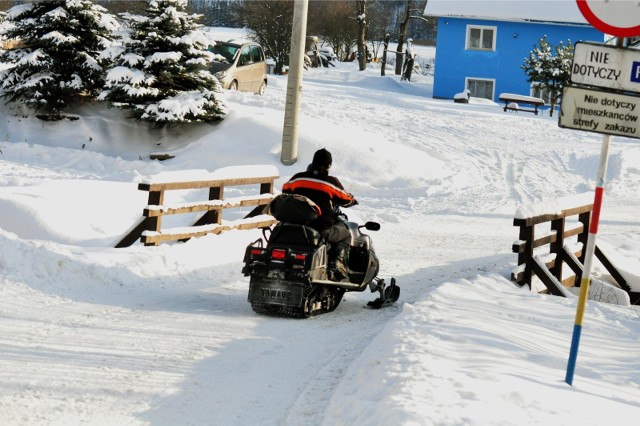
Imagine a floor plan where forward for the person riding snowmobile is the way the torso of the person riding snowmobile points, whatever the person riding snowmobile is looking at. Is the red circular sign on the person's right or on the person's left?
on the person's right

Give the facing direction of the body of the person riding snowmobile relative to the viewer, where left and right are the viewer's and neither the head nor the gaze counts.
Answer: facing away from the viewer and to the right of the viewer

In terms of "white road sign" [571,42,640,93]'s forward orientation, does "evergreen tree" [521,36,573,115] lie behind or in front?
behind

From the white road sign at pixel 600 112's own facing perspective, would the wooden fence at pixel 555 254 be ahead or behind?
behind

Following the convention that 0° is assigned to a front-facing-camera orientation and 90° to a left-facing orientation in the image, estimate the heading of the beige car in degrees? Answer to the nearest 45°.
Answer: approximately 45°

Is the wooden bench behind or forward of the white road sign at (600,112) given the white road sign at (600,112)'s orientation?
behind

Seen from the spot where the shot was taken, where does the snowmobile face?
facing away from the viewer and to the right of the viewer
